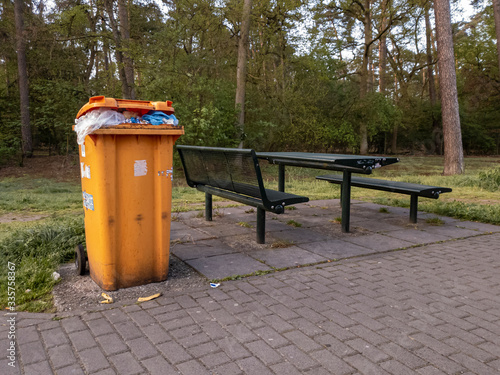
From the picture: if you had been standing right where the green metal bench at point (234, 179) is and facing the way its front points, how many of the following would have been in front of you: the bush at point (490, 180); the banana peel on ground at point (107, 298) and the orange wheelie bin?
1

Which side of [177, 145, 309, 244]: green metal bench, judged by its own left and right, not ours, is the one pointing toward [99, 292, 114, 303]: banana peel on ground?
back

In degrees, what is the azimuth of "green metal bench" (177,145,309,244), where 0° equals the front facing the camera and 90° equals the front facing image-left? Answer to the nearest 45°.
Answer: approximately 225°

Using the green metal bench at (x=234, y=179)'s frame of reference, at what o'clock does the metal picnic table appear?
The metal picnic table is roughly at 1 o'clock from the green metal bench.

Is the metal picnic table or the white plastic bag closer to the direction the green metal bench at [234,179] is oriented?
the metal picnic table

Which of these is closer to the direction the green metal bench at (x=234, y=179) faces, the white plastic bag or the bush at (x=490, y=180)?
the bush

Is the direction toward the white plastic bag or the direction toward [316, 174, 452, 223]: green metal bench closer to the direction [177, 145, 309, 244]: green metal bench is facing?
the green metal bench

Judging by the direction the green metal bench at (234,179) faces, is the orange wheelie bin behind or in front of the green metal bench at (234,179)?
behind

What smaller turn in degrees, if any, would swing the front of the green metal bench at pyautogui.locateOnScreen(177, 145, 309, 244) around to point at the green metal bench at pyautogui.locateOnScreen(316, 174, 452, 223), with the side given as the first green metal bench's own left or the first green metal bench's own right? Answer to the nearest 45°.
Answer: approximately 45° to the first green metal bench's own right

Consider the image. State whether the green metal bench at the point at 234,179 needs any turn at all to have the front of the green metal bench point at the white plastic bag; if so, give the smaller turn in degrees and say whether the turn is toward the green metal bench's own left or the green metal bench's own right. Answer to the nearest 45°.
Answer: approximately 180°

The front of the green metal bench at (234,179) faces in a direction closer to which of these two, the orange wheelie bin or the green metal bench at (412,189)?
the green metal bench

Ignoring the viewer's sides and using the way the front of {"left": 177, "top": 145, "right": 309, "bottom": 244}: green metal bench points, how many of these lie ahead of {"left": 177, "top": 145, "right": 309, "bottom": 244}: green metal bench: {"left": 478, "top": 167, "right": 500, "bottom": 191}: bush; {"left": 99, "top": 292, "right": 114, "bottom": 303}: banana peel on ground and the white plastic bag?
1

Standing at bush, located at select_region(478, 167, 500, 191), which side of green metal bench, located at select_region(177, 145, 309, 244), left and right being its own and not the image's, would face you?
front
